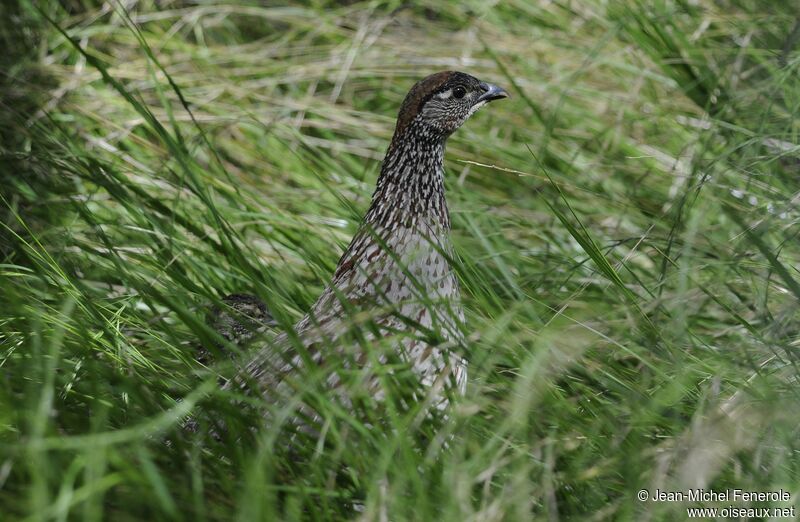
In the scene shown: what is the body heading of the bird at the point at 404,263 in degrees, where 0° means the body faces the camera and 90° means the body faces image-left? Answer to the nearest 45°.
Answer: approximately 270°
